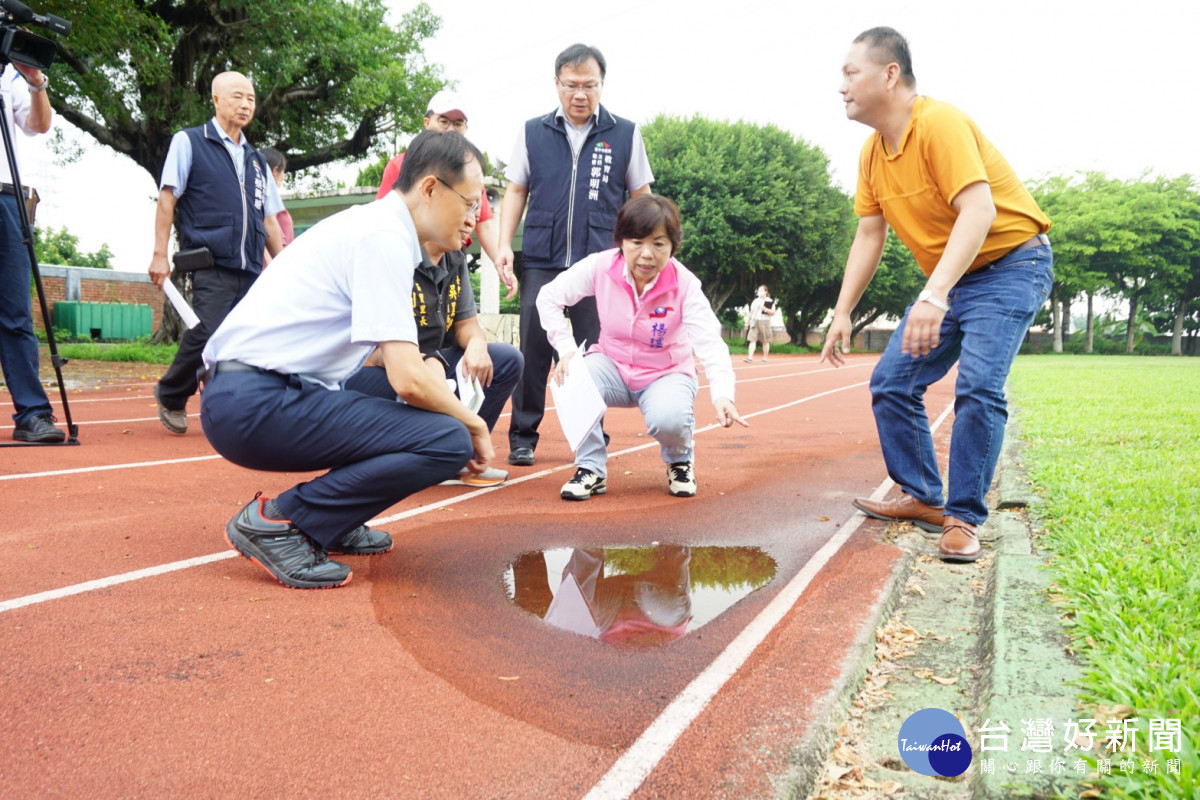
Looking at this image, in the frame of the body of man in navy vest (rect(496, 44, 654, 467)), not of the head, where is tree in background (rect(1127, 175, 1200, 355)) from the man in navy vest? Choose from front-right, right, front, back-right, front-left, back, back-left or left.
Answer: back-left

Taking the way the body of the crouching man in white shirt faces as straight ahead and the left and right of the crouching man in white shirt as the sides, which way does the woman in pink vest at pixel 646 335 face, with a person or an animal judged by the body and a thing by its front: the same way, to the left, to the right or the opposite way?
to the right

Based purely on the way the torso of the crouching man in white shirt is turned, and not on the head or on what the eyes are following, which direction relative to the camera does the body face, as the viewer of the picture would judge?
to the viewer's right

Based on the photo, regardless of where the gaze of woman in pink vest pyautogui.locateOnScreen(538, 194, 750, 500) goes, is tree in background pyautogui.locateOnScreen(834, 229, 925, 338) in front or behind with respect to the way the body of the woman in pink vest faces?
behind

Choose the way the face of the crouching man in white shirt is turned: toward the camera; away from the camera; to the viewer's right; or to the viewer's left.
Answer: to the viewer's right

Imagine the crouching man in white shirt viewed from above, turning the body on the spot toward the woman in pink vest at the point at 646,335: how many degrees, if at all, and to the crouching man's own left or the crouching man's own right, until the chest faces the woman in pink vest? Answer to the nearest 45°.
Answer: approximately 45° to the crouching man's own left

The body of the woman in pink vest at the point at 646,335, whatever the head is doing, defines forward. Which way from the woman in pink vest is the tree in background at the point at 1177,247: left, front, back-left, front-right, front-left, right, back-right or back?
back-left

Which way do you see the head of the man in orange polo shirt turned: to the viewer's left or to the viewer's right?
to the viewer's left
